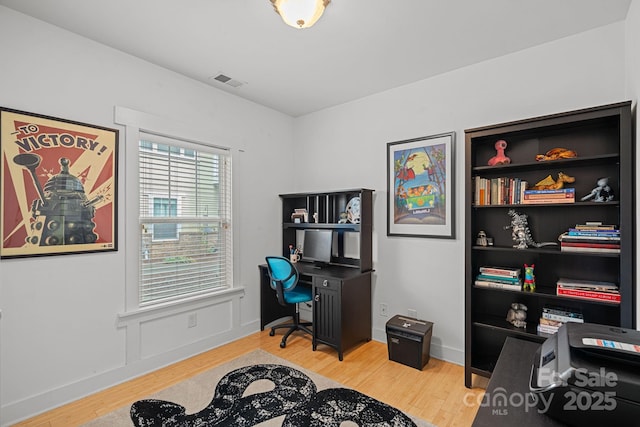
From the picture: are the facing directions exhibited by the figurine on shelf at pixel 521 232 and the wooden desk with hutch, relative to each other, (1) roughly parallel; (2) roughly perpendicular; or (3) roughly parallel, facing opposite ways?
roughly perpendicular

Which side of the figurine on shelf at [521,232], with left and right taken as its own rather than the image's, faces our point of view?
left

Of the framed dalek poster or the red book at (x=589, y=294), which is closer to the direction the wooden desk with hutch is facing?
the framed dalek poster

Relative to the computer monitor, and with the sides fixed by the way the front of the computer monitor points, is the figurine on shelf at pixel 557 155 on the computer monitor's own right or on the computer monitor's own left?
on the computer monitor's own left

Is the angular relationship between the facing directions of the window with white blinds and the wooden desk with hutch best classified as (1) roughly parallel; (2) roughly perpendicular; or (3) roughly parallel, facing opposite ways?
roughly perpendicular

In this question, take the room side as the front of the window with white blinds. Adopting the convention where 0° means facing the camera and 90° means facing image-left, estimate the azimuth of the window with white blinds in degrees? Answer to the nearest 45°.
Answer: approximately 315°

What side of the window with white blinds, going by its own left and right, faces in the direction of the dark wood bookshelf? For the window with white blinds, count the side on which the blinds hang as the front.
front

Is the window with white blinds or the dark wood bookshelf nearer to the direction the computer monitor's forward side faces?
the window with white blinds

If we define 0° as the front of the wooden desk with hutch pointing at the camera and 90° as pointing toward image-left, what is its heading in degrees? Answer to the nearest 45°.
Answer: approximately 45°

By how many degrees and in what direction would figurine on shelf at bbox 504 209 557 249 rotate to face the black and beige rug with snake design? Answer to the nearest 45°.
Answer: approximately 45° to its left

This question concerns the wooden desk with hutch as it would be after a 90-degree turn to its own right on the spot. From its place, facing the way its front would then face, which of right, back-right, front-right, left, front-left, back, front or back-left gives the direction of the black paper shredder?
back

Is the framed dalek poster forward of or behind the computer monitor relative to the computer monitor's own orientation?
forward
